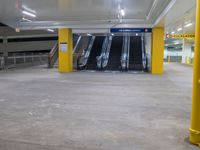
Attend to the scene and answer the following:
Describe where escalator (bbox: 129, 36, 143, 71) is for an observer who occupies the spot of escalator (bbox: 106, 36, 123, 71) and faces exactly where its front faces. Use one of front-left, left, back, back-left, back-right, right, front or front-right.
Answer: left

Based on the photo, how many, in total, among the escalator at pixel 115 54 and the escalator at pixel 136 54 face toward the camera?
2

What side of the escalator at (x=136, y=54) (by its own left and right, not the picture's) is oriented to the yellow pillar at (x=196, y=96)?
front

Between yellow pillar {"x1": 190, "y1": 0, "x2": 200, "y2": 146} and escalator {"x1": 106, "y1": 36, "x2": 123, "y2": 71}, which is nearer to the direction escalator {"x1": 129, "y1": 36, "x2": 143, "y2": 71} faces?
the yellow pillar

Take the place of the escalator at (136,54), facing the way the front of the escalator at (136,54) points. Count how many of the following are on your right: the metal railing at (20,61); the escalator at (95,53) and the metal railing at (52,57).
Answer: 3

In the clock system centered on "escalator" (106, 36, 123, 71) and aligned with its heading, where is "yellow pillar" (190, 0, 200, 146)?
The yellow pillar is roughly at 12 o'clock from the escalator.

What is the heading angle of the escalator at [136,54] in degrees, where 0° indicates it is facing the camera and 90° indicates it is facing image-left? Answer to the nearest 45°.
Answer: approximately 0°

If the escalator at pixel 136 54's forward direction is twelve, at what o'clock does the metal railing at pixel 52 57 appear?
The metal railing is roughly at 3 o'clock from the escalator.

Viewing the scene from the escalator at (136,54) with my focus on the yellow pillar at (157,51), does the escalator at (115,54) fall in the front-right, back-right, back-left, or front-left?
back-right

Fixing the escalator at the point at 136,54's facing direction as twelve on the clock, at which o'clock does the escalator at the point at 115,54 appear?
the escalator at the point at 115,54 is roughly at 3 o'clock from the escalator at the point at 136,54.

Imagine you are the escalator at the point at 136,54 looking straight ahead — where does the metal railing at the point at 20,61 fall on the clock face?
The metal railing is roughly at 3 o'clock from the escalator.

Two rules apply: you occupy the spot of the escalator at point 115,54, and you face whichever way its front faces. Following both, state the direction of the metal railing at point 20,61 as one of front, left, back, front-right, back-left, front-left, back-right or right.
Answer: right

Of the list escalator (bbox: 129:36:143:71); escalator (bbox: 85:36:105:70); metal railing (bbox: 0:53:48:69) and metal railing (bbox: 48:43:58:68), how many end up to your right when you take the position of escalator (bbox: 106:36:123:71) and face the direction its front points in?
3
